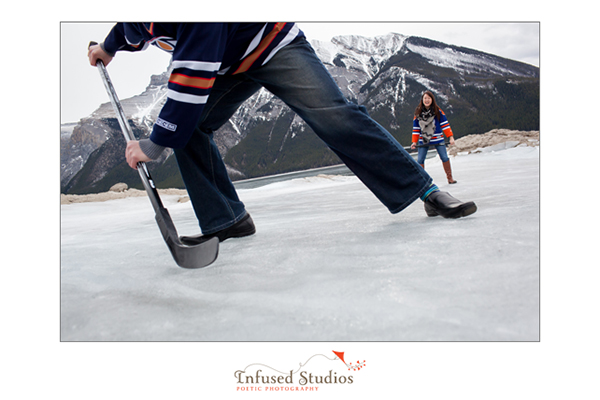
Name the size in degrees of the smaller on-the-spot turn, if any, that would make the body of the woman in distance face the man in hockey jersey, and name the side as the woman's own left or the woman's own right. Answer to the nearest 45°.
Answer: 0° — they already face them

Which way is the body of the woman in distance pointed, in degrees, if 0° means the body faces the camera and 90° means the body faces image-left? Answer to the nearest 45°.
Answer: approximately 0°

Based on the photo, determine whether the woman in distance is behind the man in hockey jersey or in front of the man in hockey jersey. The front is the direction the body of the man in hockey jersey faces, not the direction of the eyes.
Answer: behind

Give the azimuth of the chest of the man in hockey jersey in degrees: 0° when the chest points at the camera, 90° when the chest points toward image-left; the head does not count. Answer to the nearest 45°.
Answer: approximately 45°
